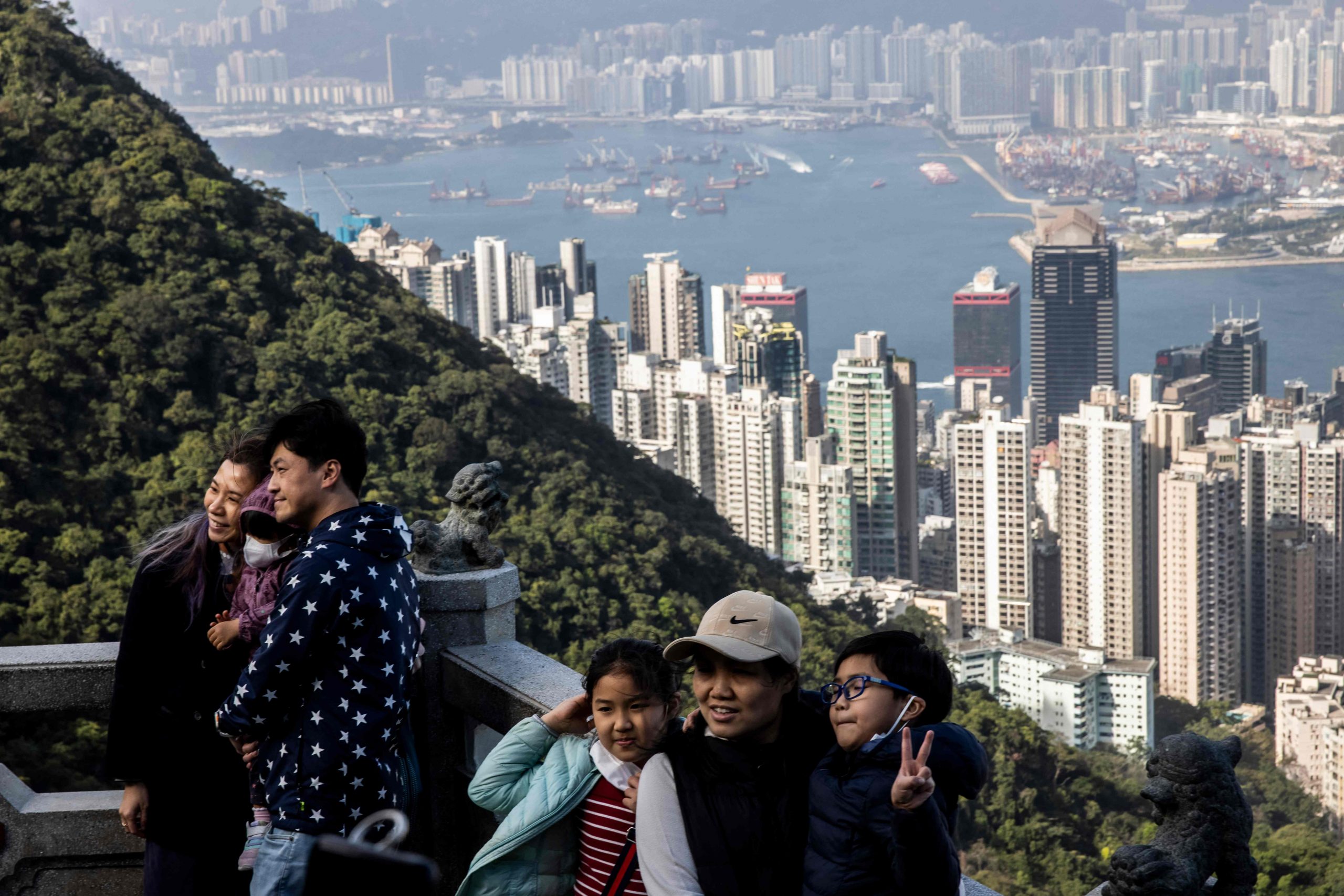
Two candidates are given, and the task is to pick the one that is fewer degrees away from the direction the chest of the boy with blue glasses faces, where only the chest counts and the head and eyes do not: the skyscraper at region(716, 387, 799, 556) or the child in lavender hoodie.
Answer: the child in lavender hoodie

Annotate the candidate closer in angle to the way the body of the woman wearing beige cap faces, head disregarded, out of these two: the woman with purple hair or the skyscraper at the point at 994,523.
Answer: the woman with purple hair

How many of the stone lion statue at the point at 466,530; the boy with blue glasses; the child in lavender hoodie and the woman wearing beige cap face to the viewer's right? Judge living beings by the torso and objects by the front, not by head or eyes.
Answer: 1

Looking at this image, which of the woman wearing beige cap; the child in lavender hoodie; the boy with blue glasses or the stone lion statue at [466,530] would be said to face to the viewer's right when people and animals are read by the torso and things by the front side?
the stone lion statue

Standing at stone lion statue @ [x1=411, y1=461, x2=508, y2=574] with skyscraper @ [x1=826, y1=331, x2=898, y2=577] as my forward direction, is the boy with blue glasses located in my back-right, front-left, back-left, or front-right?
back-right

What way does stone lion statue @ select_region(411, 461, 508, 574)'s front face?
to the viewer's right

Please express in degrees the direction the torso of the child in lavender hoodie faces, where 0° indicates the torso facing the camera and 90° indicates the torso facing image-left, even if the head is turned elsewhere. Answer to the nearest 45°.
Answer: approximately 45°

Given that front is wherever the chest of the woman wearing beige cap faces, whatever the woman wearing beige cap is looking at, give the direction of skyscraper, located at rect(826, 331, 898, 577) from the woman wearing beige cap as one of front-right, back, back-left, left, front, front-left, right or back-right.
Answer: back-right

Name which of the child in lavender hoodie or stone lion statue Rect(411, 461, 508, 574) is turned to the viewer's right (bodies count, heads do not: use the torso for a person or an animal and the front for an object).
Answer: the stone lion statue

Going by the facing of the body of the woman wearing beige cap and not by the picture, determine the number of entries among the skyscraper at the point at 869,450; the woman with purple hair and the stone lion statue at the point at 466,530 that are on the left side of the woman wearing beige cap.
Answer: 0

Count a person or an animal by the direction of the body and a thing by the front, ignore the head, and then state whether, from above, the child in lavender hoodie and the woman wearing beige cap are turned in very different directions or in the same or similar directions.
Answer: same or similar directions

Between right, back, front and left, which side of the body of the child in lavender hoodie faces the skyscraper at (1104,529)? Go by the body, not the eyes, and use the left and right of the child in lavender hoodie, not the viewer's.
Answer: back

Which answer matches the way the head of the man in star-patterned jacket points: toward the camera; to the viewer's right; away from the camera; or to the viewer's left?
to the viewer's left

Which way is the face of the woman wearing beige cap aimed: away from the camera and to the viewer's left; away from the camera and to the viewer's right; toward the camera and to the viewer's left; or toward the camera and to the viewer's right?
toward the camera and to the viewer's left

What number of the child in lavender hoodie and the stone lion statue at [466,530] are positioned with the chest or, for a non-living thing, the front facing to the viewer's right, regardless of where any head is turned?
1

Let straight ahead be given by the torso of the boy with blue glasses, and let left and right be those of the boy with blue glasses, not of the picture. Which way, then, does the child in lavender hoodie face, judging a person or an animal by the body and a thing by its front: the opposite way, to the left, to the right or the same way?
the same way

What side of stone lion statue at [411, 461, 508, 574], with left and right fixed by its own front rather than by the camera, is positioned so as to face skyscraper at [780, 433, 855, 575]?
left
